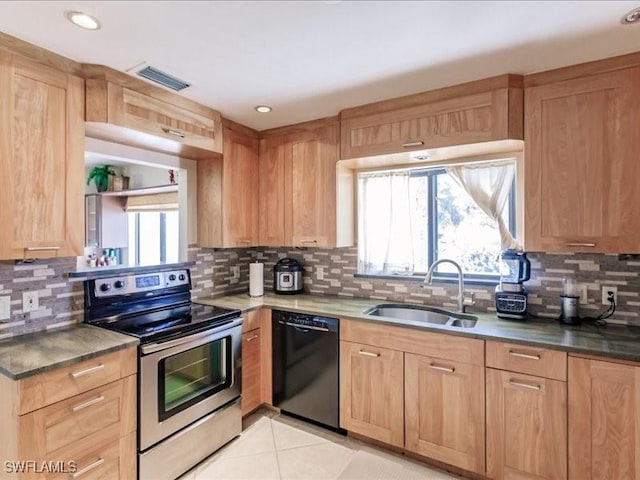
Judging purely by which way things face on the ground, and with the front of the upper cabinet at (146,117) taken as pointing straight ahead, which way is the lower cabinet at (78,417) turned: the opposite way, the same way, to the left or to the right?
the same way

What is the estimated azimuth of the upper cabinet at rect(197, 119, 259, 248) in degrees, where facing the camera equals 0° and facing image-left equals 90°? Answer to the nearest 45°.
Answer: approximately 315°

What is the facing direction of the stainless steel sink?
toward the camera

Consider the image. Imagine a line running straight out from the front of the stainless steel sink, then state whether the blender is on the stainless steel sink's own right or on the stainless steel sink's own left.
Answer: on the stainless steel sink's own left

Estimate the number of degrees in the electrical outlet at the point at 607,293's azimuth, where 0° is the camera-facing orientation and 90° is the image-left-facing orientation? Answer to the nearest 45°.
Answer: approximately 0°

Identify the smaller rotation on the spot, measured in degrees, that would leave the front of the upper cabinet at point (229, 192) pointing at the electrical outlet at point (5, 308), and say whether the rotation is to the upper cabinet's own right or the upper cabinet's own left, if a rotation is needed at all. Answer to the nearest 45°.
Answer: approximately 90° to the upper cabinet's own right

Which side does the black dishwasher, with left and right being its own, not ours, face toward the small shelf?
right

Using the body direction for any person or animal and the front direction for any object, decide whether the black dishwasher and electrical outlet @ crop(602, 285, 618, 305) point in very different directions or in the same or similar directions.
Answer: same or similar directions

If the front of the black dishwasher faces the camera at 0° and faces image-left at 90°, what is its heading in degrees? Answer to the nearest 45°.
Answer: approximately 45°

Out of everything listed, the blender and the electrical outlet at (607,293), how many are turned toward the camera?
2

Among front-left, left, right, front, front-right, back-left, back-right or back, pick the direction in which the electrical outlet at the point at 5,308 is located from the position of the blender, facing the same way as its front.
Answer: front-right

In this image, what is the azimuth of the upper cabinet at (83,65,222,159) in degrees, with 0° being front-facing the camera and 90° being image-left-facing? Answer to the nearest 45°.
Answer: approximately 315°

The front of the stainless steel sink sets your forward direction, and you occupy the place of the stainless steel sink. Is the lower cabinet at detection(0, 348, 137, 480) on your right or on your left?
on your right
